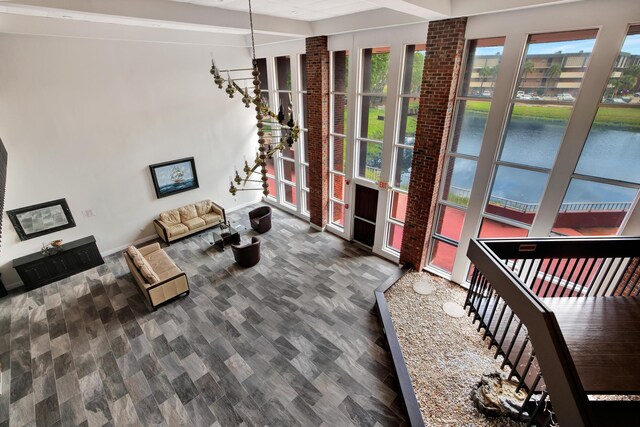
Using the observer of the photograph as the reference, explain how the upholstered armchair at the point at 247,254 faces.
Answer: facing away from the viewer and to the left of the viewer

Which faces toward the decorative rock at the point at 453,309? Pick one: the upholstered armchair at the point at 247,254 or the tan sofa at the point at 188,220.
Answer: the tan sofa

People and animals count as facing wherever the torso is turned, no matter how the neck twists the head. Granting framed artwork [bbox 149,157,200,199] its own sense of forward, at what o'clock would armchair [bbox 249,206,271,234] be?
The armchair is roughly at 10 o'clock from the framed artwork.

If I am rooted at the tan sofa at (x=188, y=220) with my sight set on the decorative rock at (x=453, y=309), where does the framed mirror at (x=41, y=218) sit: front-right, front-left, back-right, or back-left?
back-right

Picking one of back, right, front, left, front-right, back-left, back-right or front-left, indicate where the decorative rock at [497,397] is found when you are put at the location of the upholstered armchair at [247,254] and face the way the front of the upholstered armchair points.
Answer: back

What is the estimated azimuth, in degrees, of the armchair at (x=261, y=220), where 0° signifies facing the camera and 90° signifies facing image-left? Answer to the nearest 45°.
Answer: approximately 45°

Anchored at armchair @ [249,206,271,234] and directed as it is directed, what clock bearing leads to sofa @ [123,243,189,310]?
The sofa is roughly at 12 o'clock from the armchair.

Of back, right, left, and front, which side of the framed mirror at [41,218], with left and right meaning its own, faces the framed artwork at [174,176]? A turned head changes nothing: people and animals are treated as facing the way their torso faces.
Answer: left

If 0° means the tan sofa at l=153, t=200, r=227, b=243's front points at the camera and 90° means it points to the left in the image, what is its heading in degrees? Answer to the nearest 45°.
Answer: approximately 315°

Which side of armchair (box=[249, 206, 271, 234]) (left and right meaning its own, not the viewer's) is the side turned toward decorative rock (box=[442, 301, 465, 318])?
left

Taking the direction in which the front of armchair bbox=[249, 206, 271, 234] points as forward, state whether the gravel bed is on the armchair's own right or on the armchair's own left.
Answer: on the armchair's own left
